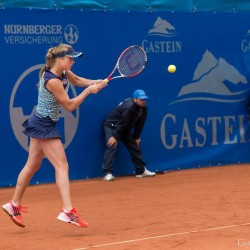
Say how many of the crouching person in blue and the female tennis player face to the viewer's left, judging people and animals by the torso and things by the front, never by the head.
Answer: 0

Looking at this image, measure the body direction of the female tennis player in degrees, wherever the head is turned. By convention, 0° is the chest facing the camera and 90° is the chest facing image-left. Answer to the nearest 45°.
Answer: approximately 270°

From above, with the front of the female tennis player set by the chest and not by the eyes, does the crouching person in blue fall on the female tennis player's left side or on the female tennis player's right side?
on the female tennis player's left side

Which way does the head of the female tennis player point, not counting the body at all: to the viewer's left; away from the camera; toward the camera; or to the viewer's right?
to the viewer's right

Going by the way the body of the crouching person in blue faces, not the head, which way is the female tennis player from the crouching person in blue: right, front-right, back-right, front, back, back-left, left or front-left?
front-right
